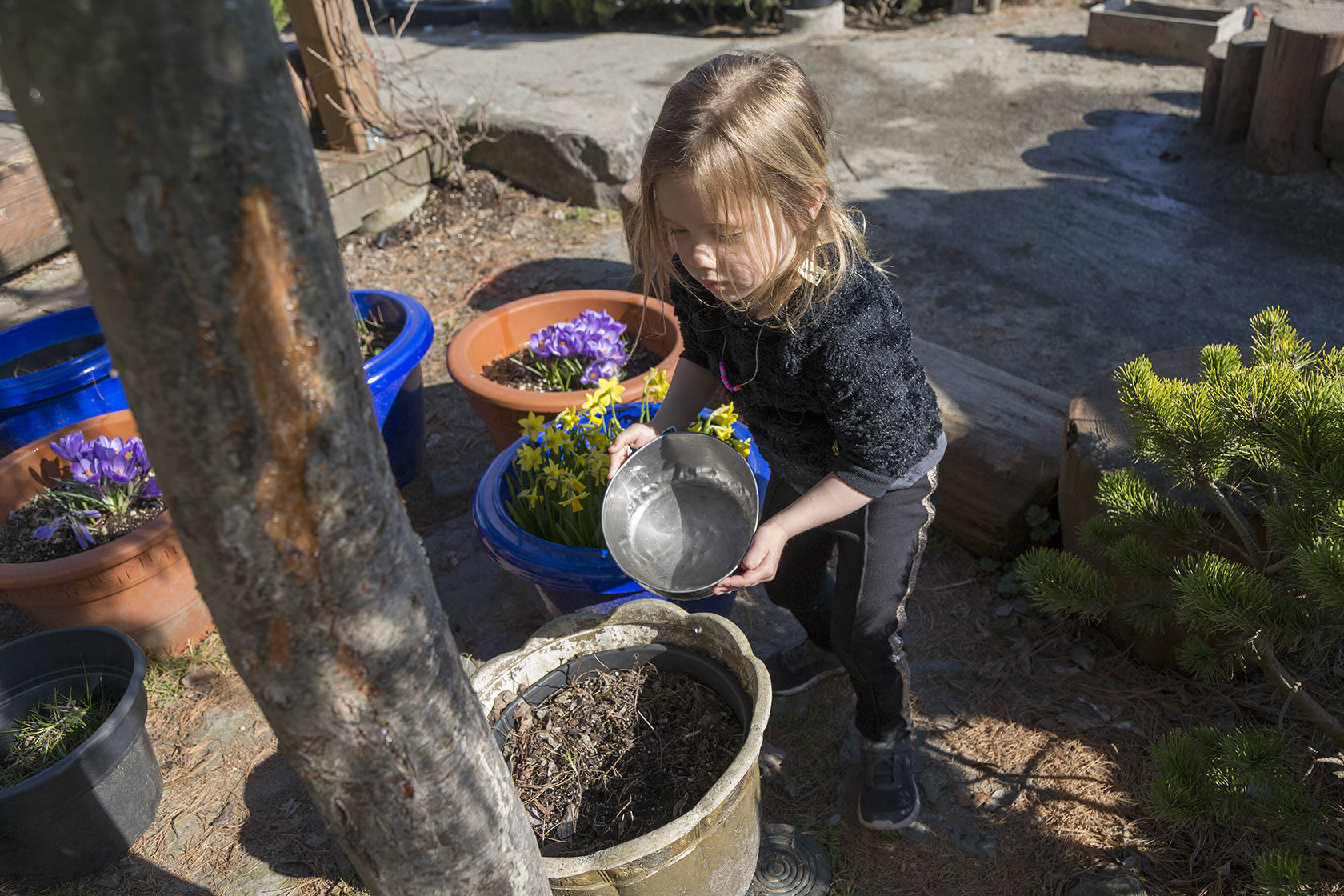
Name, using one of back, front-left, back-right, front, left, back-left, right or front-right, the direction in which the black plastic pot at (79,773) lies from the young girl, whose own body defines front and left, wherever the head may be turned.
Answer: front-right

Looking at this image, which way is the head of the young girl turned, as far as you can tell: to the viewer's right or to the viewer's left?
to the viewer's left

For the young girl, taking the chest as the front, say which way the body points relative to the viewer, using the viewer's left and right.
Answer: facing the viewer and to the left of the viewer

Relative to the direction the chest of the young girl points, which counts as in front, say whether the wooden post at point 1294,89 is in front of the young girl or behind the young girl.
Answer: behind

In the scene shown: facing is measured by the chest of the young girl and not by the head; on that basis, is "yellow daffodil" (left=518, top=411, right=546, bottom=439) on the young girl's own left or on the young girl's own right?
on the young girl's own right
